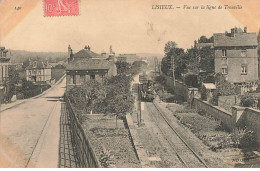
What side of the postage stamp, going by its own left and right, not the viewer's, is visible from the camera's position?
front
